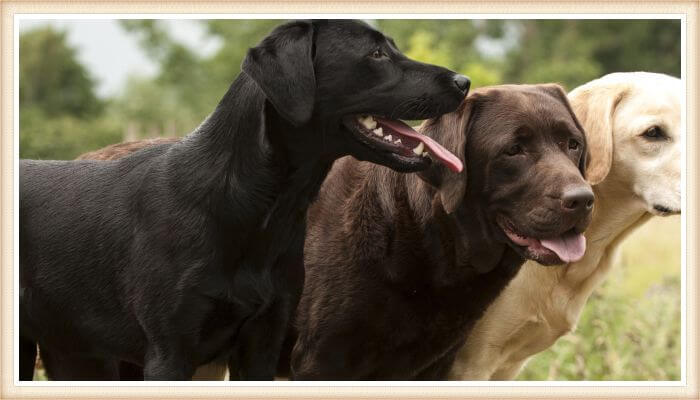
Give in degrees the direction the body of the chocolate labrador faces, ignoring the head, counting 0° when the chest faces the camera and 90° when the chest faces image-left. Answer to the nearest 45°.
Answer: approximately 315°

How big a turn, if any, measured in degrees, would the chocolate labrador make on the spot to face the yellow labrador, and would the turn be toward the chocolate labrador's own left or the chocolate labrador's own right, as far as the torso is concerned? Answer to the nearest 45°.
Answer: approximately 90° to the chocolate labrador's own left

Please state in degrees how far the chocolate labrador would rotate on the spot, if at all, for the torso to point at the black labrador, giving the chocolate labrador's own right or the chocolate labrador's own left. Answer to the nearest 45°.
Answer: approximately 90° to the chocolate labrador's own right
